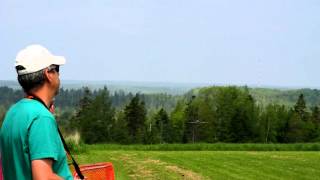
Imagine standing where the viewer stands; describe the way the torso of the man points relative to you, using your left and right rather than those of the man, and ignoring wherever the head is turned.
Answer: facing away from the viewer and to the right of the viewer
